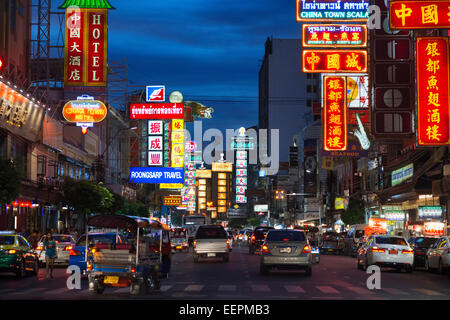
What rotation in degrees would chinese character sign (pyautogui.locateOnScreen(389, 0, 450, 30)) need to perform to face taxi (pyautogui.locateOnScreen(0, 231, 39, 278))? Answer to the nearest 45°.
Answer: approximately 45° to its right

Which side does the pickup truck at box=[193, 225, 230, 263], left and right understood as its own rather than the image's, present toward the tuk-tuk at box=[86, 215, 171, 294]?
back

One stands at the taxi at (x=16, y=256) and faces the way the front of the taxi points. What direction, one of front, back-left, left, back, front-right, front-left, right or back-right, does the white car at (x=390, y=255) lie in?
front-right

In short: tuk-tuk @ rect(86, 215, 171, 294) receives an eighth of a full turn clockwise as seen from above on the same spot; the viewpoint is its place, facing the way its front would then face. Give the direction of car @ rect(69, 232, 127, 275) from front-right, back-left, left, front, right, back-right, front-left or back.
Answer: left

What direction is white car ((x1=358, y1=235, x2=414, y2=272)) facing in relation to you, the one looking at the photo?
facing away from the viewer

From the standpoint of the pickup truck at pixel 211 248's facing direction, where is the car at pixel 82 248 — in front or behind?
behind

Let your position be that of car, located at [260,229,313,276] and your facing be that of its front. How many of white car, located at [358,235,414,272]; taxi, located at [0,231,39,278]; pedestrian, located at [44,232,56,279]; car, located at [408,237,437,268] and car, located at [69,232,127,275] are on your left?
3

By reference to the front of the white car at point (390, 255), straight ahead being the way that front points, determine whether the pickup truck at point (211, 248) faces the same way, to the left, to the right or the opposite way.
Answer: the same way

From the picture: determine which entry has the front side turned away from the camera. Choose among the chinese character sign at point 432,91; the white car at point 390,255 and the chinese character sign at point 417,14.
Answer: the white car

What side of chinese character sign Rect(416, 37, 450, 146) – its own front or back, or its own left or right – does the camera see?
front

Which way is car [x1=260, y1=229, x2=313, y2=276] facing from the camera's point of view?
away from the camera

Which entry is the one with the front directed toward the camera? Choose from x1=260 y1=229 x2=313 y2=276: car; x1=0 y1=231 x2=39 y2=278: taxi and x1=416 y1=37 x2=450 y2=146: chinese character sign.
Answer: the chinese character sign

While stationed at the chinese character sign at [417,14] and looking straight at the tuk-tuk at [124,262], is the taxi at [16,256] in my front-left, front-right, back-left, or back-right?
front-right

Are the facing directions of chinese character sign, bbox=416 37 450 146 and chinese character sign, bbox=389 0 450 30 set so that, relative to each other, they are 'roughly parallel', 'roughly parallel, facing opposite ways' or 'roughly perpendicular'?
roughly parallel
